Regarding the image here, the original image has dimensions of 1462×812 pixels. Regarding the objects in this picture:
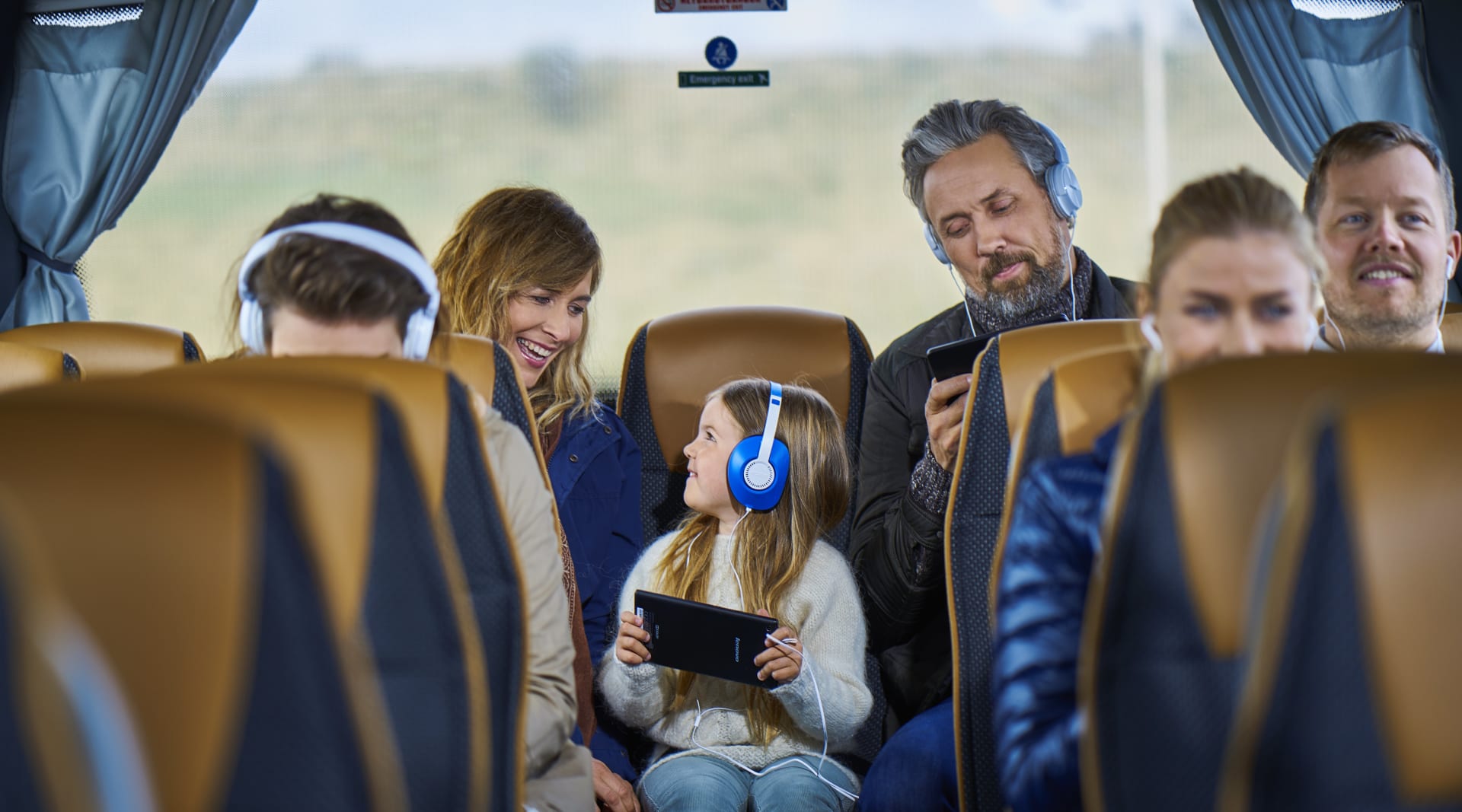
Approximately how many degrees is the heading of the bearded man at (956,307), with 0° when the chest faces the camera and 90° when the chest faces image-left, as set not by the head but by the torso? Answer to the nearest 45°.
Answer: approximately 0°

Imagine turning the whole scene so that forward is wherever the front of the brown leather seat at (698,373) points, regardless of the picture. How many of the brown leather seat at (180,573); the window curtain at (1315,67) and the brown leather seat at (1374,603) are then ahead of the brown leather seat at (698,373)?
2

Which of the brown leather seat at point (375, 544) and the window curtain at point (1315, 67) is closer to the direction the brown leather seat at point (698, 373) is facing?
the brown leather seat

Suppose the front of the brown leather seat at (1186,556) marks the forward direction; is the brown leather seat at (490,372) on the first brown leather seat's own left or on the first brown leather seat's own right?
on the first brown leather seat's own right

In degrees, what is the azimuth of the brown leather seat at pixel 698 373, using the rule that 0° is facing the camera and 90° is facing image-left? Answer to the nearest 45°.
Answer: approximately 0°

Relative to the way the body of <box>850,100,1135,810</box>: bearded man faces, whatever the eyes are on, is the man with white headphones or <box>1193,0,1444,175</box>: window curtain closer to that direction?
the man with white headphones
